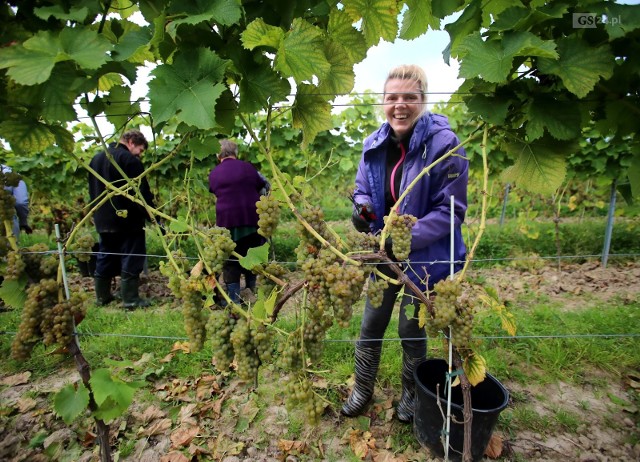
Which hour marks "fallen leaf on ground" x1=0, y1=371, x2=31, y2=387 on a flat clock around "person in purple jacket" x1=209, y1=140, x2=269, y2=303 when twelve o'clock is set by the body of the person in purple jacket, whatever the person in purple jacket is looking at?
The fallen leaf on ground is roughly at 8 o'clock from the person in purple jacket.

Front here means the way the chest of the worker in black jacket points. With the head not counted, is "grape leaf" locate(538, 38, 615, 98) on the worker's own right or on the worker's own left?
on the worker's own right

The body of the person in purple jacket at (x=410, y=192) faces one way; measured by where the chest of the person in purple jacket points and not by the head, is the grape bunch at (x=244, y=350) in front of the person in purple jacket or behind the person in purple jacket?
in front

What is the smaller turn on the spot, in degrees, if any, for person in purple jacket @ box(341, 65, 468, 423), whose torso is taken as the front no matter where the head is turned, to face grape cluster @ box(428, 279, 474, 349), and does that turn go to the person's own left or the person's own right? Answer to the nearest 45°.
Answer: approximately 45° to the person's own left

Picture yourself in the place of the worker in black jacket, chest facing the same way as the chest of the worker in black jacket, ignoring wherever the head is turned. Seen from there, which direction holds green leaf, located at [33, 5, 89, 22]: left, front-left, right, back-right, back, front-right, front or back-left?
back-right

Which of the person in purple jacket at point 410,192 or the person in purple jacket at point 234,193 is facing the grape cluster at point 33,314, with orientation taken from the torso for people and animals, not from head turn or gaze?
the person in purple jacket at point 410,192

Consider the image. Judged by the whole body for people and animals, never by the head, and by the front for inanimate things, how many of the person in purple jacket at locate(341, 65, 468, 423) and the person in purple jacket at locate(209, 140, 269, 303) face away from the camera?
1

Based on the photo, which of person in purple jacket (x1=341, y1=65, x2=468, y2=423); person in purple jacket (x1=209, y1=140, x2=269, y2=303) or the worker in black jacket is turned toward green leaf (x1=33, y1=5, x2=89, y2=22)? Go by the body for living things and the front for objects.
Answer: person in purple jacket (x1=341, y1=65, x2=468, y2=423)

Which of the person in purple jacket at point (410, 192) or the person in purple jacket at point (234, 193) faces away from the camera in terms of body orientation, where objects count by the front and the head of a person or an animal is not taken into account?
the person in purple jacket at point (234, 193)

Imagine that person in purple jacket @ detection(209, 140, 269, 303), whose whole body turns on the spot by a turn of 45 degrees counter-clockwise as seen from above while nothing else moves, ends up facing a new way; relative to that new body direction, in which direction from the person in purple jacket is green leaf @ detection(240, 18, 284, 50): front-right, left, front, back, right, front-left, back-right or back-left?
back-left

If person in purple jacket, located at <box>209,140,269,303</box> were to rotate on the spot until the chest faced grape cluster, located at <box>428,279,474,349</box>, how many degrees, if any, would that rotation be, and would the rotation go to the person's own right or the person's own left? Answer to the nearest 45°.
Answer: approximately 180°

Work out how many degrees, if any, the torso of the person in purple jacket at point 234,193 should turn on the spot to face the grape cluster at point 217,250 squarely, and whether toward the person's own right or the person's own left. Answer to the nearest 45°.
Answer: approximately 180°

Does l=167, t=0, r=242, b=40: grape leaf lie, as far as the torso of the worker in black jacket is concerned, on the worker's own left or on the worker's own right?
on the worker's own right

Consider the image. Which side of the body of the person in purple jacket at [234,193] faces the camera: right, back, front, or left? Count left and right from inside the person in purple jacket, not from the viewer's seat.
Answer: back
